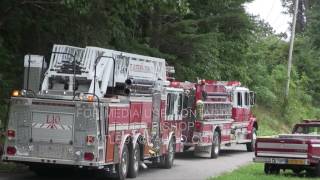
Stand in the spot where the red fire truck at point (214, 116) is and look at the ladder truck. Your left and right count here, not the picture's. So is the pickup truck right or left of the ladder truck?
left

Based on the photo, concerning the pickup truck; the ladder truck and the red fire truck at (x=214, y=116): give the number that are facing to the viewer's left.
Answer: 0

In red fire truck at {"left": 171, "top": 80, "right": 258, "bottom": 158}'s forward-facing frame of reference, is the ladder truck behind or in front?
behind

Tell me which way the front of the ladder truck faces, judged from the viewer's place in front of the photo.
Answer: facing away from the viewer and to the right of the viewer

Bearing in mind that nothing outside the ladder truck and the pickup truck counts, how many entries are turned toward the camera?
0

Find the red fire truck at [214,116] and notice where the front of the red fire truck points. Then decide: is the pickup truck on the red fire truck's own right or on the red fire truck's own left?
on the red fire truck's own right

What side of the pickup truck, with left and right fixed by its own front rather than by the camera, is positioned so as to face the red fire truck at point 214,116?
left

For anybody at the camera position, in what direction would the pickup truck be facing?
facing away from the viewer and to the right of the viewer

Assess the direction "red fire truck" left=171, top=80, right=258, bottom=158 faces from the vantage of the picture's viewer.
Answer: facing away from the viewer and to the right of the viewer

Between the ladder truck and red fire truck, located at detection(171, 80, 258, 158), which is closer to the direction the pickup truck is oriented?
the red fire truck
